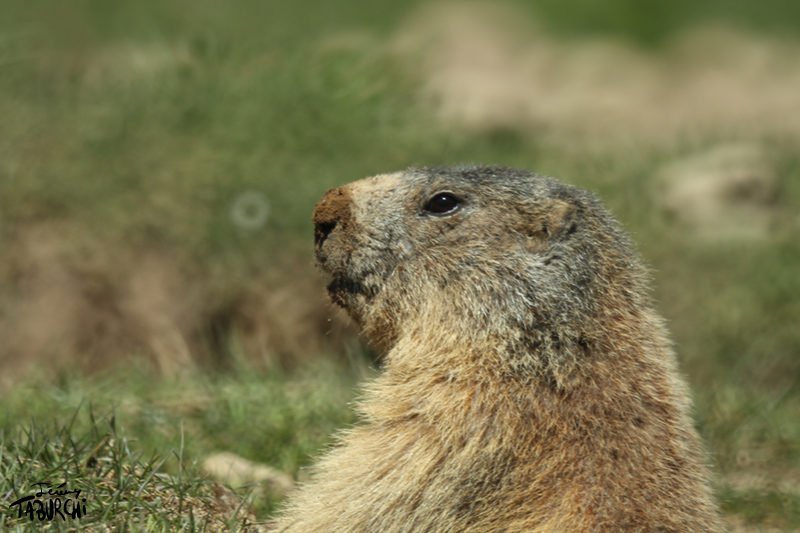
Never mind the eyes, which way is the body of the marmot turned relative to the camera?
to the viewer's left
